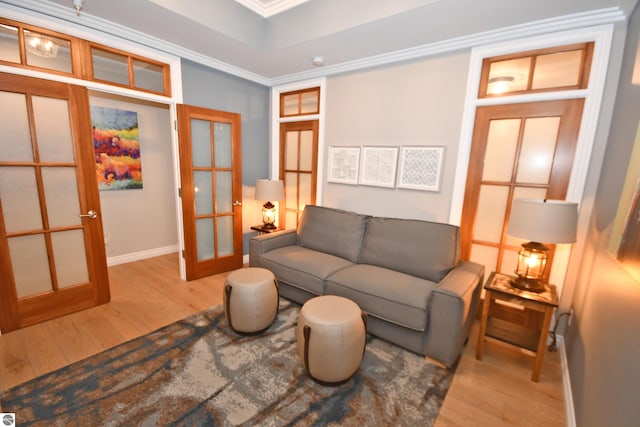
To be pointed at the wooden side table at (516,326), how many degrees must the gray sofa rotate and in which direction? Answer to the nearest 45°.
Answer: approximately 135° to its left

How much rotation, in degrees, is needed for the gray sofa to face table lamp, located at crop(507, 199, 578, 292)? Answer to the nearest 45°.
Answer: approximately 135° to its left

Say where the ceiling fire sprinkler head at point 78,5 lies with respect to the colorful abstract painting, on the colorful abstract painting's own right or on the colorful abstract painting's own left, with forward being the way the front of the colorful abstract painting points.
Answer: on the colorful abstract painting's own right

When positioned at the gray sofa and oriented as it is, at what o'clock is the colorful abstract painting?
The colorful abstract painting is roughly at 2 o'clock from the gray sofa.

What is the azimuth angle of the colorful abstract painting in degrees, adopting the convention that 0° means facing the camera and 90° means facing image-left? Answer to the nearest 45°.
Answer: approximately 315°

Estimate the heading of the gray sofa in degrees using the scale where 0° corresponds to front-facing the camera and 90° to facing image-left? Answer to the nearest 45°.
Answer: approximately 45°
